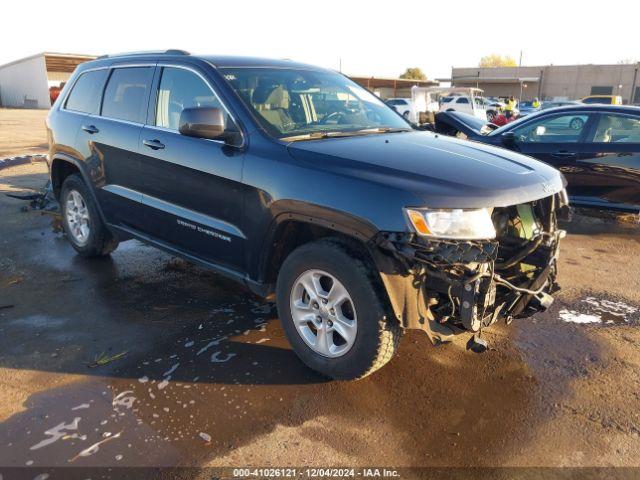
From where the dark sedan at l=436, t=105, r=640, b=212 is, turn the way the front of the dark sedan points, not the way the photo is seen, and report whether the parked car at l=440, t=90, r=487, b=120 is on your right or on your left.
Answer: on your right

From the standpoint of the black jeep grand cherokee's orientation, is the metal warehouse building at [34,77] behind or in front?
behind

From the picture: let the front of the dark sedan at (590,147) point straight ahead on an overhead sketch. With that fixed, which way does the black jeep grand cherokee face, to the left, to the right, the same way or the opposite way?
the opposite way

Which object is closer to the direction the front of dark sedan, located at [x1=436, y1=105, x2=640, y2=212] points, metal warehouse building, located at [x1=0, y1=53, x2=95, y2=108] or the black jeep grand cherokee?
the metal warehouse building

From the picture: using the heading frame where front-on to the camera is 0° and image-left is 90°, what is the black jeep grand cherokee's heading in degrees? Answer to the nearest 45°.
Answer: approximately 315°

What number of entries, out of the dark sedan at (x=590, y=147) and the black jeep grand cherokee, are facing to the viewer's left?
1

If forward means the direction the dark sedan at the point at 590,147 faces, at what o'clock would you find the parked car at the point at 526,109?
The parked car is roughly at 3 o'clock from the dark sedan.

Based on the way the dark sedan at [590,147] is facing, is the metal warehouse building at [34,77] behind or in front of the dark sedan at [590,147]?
in front

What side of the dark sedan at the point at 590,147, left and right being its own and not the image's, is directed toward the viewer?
left

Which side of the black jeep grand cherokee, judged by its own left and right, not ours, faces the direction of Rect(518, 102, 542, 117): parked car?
left
